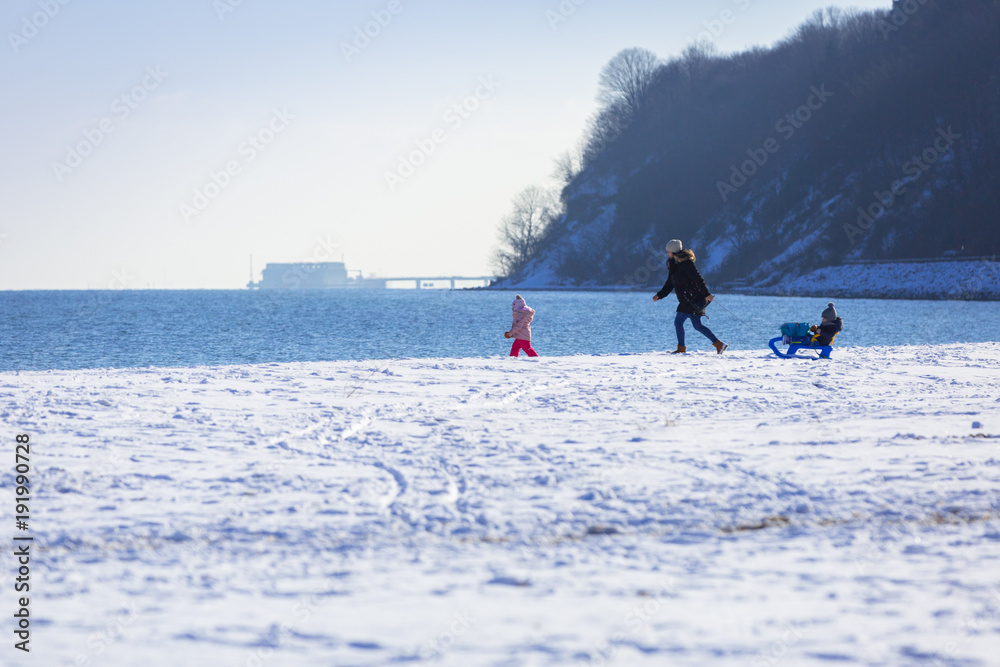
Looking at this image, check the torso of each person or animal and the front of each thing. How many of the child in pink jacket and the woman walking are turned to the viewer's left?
2

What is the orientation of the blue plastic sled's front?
to the viewer's left

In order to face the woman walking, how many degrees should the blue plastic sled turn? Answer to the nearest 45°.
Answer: approximately 45° to its left

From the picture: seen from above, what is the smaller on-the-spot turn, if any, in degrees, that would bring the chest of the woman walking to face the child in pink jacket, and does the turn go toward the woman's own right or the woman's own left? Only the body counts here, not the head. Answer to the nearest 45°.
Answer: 0° — they already face them

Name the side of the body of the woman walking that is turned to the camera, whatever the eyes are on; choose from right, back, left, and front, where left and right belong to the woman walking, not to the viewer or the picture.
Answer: left

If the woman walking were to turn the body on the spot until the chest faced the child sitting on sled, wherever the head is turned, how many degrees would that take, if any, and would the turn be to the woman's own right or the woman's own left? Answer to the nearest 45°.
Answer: approximately 180°

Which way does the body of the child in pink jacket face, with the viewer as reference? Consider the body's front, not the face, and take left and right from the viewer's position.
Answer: facing to the left of the viewer

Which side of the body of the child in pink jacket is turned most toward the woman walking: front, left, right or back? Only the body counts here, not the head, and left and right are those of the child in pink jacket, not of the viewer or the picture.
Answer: back

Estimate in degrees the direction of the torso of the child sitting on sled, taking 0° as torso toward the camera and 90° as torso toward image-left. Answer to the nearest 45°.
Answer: approximately 90°
